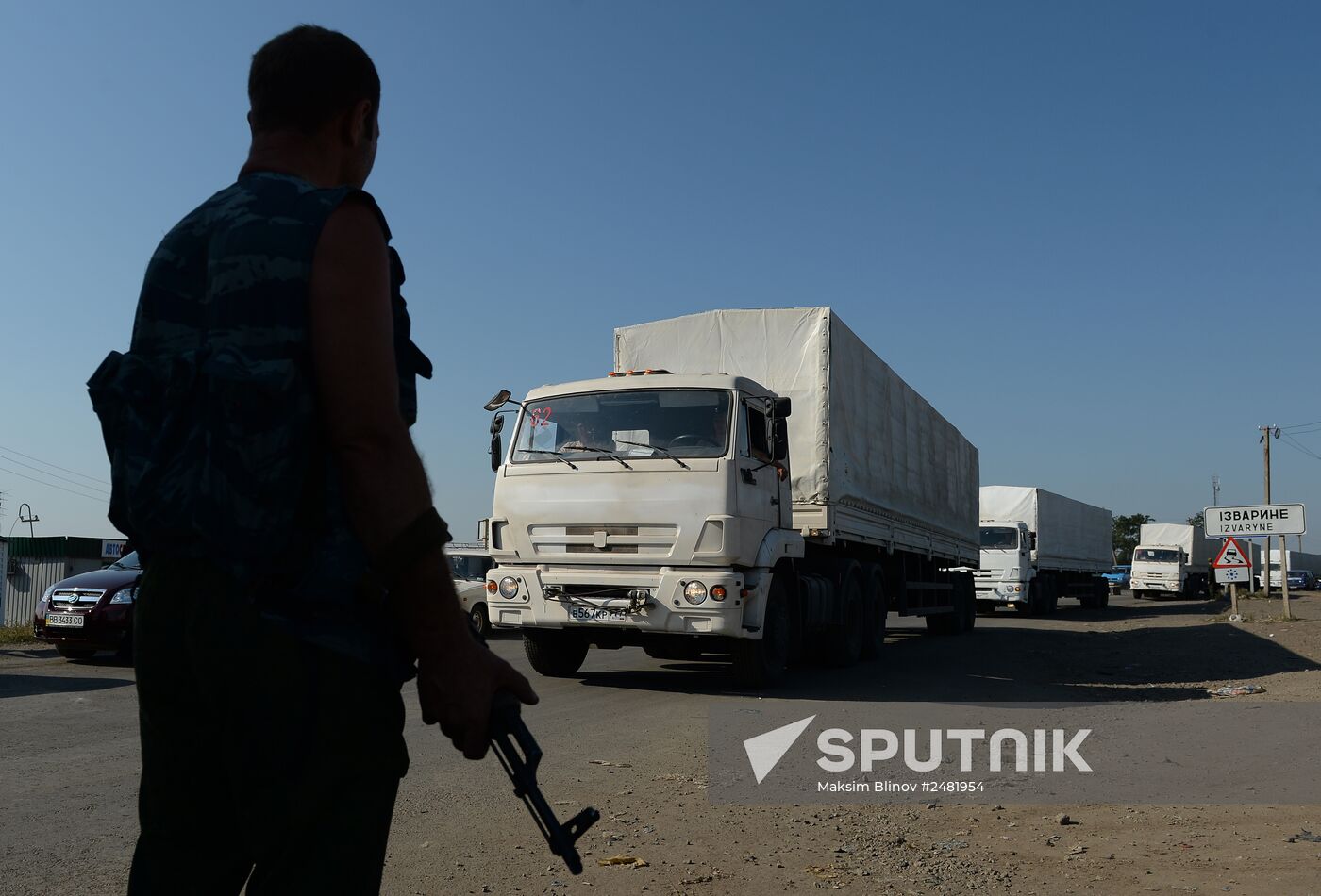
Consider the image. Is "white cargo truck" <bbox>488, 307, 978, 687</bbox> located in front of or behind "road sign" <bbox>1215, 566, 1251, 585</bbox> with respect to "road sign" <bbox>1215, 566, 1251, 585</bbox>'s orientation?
in front

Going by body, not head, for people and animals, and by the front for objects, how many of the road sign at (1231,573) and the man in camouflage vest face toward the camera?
1

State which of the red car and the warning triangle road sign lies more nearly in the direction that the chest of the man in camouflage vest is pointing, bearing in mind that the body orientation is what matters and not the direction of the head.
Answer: the warning triangle road sign

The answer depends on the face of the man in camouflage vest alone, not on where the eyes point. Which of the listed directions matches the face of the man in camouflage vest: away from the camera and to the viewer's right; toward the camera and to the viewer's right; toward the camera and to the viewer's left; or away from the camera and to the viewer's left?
away from the camera and to the viewer's right

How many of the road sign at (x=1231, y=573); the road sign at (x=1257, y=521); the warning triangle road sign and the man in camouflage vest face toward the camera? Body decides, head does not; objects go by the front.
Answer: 3

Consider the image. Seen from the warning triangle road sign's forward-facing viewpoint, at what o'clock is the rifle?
The rifle is roughly at 12 o'clock from the warning triangle road sign.

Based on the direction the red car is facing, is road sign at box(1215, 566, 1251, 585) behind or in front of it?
behind

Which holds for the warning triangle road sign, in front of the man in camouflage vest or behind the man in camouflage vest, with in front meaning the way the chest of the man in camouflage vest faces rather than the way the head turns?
in front

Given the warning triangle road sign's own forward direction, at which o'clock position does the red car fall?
The red car is roughly at 1 o'clock from the warning triangle road sign.

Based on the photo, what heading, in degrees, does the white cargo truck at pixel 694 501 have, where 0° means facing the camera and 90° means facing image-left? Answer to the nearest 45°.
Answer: approximately 45°

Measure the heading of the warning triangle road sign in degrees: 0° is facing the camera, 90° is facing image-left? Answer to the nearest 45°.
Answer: approximately 0°

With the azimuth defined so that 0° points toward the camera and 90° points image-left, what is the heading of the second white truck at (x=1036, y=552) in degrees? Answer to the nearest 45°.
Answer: approximately 45°
